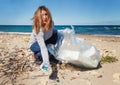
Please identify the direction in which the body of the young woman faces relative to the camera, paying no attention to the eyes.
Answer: toward the camera

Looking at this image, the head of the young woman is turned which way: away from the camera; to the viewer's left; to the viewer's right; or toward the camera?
toward the camera
